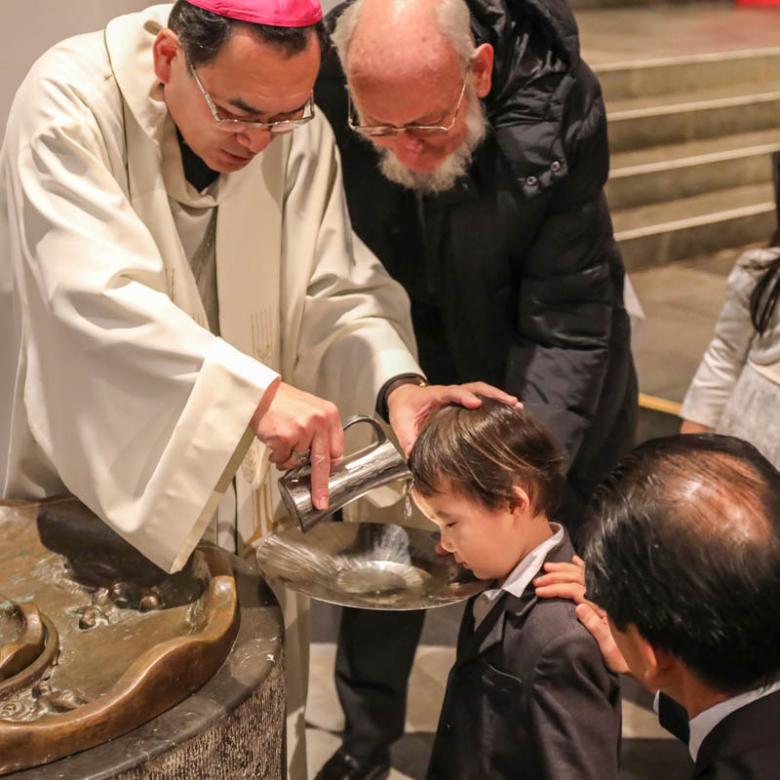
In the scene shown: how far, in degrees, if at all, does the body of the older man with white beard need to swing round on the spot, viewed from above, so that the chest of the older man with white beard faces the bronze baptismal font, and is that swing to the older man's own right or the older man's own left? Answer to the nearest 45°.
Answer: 0° — they already face it

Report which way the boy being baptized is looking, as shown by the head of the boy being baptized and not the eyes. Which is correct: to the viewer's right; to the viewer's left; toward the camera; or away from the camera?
to the viewer's left

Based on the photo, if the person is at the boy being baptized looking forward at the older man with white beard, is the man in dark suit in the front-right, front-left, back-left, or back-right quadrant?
back-right

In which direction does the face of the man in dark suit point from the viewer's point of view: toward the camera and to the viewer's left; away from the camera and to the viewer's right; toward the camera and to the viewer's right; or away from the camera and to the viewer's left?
away from the camera and to the viewer's left

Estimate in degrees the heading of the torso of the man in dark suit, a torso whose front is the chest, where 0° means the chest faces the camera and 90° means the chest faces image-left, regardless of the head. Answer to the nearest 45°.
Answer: approximately 135°

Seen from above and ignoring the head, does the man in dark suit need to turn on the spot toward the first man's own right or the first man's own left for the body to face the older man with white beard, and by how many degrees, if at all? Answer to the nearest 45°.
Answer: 0° — they already face them

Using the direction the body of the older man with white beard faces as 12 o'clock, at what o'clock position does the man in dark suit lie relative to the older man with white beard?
The man in dark suit is roughly at 10 o'clock from the older man with white beard.

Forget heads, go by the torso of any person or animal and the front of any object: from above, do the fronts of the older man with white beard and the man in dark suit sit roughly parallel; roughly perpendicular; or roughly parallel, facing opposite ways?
roughly perpendicular

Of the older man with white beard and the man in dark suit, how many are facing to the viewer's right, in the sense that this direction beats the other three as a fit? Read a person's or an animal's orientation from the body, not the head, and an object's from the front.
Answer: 0

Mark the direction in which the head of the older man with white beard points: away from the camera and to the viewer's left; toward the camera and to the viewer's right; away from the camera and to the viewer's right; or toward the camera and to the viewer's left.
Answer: toward the camera and to the viewer's left

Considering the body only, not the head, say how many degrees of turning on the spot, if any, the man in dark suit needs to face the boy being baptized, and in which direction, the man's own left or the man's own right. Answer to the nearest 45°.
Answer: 0° — they already face them

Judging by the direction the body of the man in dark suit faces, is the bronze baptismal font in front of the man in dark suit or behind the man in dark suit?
in front
